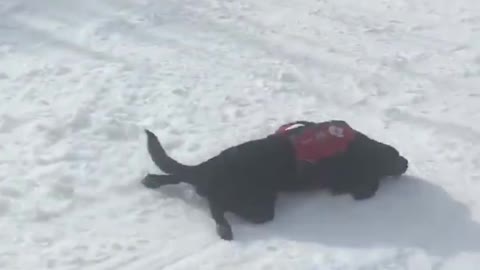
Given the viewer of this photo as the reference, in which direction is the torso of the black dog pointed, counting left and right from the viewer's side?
facing to the right of the viewer
